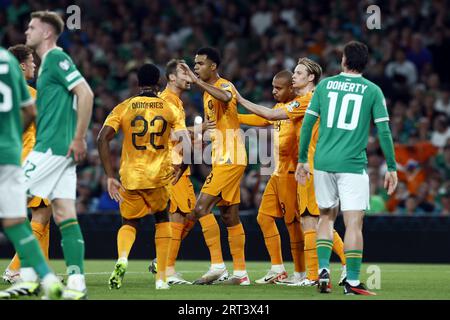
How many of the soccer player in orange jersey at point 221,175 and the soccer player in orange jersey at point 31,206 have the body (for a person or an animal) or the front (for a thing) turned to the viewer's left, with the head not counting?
1

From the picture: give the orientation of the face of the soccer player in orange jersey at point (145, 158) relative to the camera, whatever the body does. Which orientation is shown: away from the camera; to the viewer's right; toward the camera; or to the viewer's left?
away from the camera

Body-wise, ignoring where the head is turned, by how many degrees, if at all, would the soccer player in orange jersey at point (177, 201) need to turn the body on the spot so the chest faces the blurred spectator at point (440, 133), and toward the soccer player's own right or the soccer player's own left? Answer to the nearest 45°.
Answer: approximately 45° to the soccer player's own left

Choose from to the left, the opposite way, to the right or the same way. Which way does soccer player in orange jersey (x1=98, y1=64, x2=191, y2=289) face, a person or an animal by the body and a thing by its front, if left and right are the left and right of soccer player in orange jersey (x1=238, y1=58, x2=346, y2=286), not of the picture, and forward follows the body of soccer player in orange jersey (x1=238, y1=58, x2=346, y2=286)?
to the right

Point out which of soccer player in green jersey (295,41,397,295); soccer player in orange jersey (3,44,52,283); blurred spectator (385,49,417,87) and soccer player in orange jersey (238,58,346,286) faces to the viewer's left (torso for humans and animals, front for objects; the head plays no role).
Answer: soccer player in orange jersey (238,58,346,286)

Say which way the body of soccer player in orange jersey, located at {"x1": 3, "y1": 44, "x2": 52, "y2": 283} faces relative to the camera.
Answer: to the viewer's right

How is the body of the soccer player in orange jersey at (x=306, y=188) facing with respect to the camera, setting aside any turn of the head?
to the viewer's left

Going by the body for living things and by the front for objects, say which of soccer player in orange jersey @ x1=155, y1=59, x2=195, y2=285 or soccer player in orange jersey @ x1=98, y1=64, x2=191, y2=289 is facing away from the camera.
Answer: soccer player in orange jersey @ x1=98, y1=64, x2=191, y2=289

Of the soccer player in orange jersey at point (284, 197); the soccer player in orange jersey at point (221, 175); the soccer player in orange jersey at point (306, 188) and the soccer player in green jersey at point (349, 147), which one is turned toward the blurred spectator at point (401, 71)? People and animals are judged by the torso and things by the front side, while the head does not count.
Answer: the soccer player in green jersey

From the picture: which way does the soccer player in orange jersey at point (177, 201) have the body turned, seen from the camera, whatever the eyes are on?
to the viewer's right

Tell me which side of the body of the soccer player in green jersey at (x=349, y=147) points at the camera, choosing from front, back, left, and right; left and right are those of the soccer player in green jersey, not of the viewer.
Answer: back
